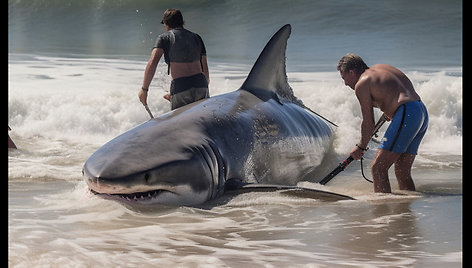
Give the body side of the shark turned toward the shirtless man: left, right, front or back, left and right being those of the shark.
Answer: back

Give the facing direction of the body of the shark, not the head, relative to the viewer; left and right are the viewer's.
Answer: facing the viewer and to the left of the viewer

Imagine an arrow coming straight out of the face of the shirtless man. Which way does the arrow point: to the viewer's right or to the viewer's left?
to the viewer's left
